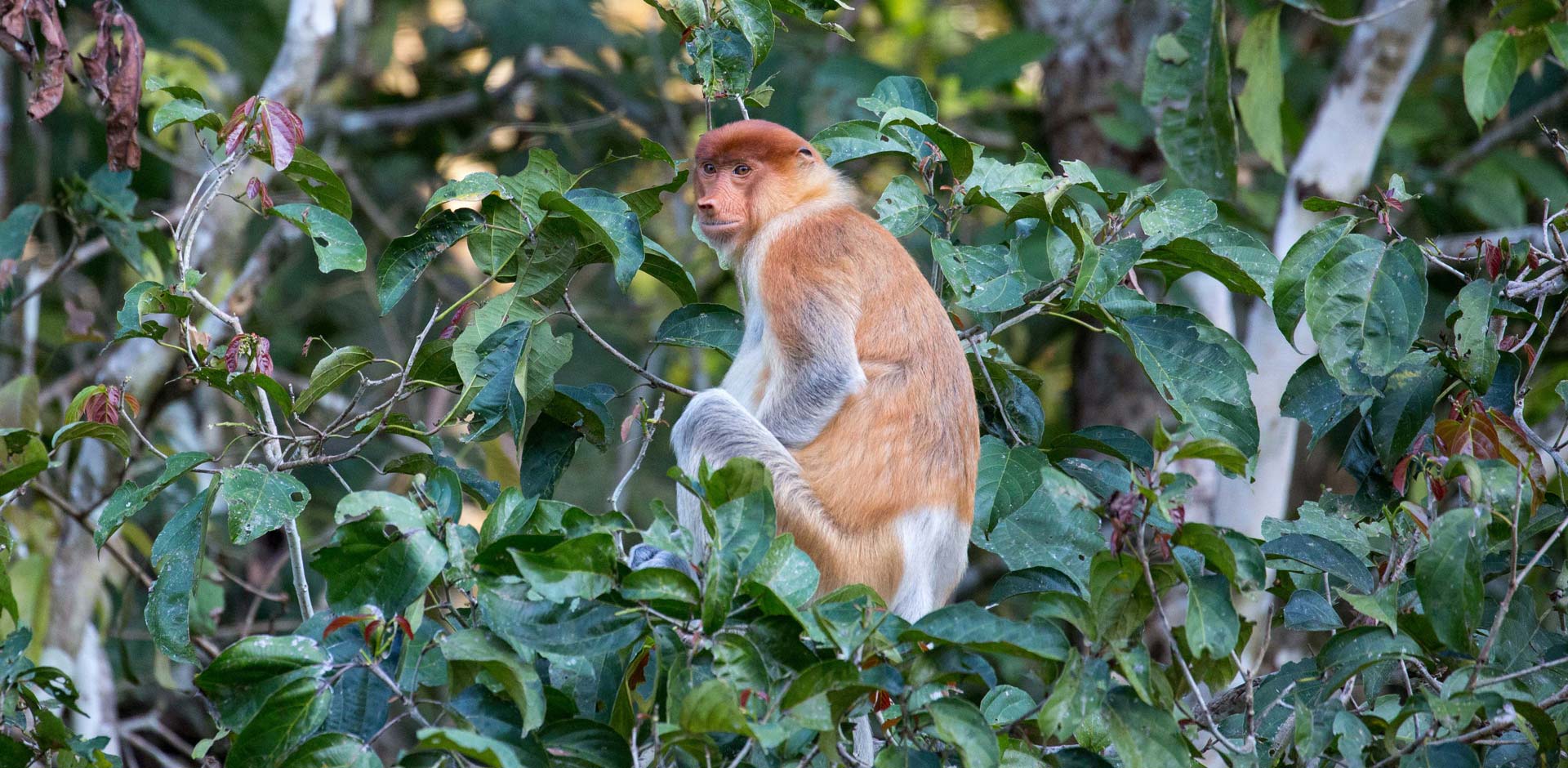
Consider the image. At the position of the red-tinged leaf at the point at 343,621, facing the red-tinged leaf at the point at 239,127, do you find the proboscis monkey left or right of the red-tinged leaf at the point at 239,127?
right

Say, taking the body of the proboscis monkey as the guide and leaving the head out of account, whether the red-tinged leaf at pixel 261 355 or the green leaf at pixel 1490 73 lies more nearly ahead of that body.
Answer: the red-tinged leaf

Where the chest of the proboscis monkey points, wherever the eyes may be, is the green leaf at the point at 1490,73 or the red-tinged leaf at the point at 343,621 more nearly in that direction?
the red-tinged leaf

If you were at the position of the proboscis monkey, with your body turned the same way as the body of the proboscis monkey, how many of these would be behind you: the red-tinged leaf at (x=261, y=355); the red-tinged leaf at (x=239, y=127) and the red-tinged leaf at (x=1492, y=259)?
1

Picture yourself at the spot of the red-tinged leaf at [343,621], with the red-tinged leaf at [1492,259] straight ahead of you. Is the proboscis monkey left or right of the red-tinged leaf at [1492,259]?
left

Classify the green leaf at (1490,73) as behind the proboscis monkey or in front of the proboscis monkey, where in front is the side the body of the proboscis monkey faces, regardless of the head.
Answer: behind

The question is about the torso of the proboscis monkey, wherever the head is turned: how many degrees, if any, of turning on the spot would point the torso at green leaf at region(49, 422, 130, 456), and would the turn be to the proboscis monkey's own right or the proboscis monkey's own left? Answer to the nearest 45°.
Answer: approximately 45° to the proboscis monkey's own left

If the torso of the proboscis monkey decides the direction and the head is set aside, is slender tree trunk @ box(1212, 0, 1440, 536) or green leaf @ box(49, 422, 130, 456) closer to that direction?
the green leaf

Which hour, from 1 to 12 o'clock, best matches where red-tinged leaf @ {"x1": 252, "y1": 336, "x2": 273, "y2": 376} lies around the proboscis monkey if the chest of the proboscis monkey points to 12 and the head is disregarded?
The red-tinged leaf is roughly at 11 o'clock from the proboscis monkey.

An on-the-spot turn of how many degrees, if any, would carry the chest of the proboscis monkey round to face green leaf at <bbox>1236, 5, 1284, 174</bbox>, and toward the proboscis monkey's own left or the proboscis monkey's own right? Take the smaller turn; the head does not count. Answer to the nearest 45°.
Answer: approximately 135° to the proboscis monkey's own right

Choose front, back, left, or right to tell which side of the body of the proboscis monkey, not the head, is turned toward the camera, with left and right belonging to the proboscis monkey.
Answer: left
